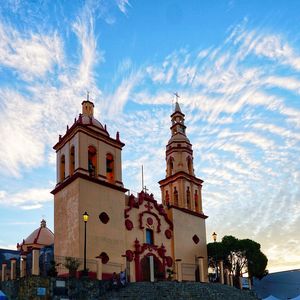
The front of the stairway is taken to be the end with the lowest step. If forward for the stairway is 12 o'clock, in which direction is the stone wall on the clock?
The stone wall is roughly at 2 o'clock from the stairway.

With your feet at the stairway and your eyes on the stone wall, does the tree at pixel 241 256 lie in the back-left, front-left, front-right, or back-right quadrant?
back-right

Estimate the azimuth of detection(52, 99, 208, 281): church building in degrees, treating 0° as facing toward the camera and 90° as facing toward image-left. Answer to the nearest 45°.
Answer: approximately 315°

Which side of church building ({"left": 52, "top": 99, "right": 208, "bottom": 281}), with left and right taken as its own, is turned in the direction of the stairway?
front

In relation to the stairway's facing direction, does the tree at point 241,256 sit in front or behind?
behind

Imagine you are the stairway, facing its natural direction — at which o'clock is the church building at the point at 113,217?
The church building is roughly at 5 o'clock from the stairway.

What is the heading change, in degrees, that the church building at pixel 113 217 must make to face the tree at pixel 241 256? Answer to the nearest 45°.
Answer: approximately 90° to its left

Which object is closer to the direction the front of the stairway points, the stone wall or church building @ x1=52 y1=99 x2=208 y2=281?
the stone wall

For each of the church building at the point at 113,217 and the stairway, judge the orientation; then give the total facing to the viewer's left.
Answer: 0

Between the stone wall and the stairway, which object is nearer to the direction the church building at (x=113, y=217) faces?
the stairway

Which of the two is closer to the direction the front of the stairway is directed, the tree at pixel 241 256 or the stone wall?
the stone wall

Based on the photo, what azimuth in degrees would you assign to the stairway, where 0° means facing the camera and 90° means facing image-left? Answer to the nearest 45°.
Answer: approximately 0°

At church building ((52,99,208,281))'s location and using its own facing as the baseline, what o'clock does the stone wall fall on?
The stone wall is roughly at 2 o'clock from the church building.
